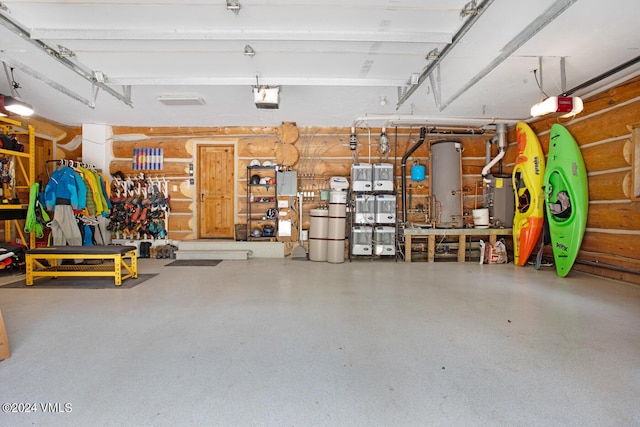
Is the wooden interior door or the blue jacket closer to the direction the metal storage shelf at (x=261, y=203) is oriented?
the blue jacket

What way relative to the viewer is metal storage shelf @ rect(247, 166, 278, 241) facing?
toward the camera

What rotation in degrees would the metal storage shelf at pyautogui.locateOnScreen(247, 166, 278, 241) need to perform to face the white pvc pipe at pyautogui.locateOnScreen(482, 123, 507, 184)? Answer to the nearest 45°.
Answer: approximately 90° to its left

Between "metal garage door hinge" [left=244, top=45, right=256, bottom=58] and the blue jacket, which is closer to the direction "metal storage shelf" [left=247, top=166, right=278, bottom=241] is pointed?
the metal garage door hinge

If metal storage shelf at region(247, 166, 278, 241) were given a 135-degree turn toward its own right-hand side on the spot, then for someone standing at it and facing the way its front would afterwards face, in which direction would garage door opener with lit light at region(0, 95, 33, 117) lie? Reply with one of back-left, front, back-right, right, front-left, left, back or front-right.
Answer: left

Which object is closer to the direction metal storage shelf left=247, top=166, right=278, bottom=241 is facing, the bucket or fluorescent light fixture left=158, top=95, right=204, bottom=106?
the fluorescent light fixture

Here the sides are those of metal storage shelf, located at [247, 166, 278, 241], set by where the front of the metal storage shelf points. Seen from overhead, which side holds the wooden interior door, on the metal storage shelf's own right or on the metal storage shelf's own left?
on the metal storage shelf's own right

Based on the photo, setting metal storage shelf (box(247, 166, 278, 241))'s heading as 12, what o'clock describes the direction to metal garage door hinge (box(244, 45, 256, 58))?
The metal garage door hinge is roughly at 12 o'clock from the metal storage shelf.

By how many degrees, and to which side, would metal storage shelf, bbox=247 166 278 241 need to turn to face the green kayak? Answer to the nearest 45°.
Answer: approximately 45° to its left

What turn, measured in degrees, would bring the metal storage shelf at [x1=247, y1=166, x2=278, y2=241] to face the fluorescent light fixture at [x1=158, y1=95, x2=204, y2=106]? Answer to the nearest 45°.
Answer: approximately 45° to its right

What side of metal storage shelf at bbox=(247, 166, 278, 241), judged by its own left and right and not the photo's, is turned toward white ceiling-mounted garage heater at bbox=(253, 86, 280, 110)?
front

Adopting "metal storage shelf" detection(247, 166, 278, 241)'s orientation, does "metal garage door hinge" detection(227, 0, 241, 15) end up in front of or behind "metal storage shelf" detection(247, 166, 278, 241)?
in front
